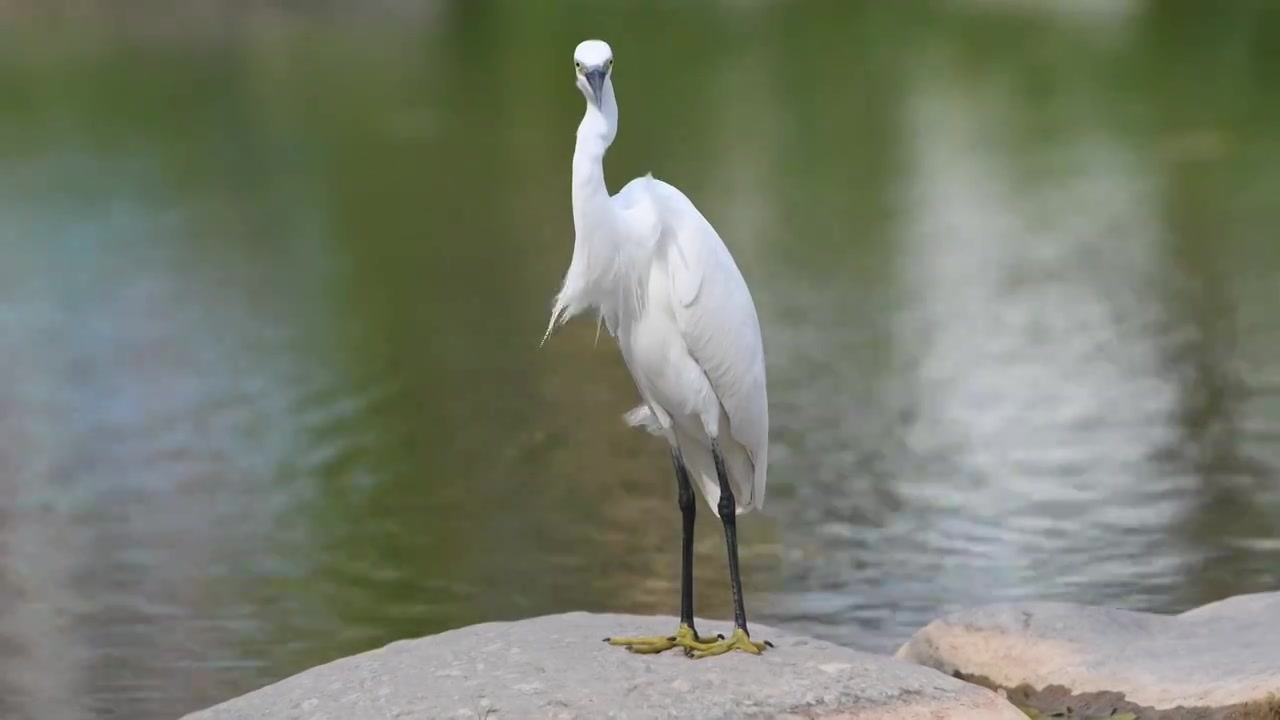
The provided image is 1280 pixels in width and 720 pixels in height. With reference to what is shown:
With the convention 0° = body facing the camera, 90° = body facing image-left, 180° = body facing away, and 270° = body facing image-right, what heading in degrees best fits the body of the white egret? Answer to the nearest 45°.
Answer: approximately 45°

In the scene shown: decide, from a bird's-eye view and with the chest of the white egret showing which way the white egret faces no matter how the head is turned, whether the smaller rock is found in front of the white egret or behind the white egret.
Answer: behind
